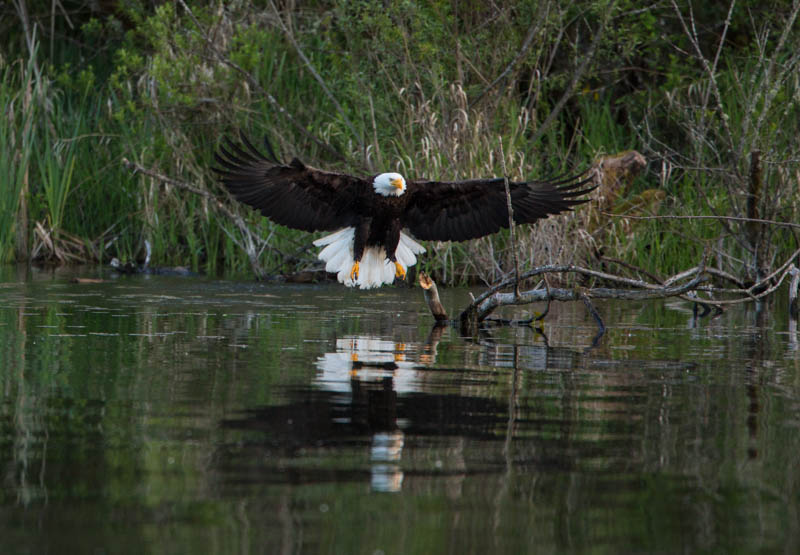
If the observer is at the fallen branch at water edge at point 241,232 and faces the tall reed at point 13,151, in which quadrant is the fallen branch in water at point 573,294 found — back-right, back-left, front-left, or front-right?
back-left

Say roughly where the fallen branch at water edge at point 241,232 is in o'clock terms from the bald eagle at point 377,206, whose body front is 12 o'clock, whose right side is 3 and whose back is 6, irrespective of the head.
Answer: The fallen branch at water edge is roughly at 5 o'clock from the bald eagle.

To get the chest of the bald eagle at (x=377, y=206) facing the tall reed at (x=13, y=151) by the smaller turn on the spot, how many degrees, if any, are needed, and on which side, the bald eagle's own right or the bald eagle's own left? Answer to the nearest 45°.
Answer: approximately 135° to the bald eagle's own right

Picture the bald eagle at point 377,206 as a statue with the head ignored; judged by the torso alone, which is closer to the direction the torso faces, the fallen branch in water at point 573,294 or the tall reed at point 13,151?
the fallen branch in water

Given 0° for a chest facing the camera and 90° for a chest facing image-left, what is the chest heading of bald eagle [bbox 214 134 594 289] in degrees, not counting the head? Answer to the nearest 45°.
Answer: approximately 0°
